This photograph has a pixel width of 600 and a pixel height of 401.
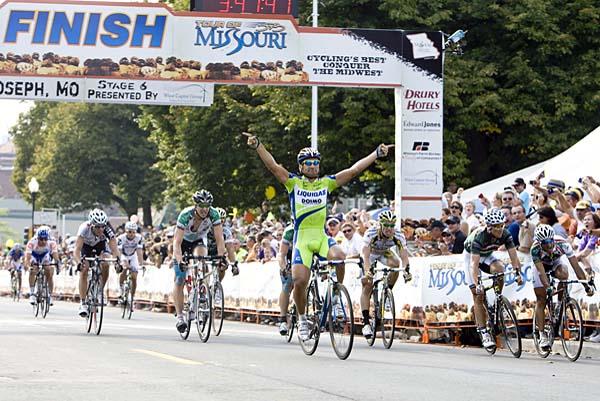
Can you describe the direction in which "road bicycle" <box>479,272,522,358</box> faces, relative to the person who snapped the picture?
facing the viewer and to the right of the viewer

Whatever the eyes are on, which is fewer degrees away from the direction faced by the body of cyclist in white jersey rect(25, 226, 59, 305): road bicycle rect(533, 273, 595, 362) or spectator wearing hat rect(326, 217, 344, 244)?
the road bicycle

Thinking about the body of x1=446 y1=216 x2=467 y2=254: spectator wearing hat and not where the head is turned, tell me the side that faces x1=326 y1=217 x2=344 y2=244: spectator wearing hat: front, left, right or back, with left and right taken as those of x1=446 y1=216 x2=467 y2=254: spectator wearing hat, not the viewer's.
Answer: right

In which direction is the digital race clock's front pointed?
toward the camera

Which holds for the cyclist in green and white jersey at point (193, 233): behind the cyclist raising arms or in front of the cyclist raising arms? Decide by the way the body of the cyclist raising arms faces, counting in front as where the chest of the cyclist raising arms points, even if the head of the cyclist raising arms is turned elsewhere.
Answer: behind

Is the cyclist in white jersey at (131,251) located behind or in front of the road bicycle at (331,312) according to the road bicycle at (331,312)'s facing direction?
behind

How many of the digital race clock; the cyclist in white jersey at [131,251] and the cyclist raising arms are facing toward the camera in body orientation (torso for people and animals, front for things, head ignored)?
3

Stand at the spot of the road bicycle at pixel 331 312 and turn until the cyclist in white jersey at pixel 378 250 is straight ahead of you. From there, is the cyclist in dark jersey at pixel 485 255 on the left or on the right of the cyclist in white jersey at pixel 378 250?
right

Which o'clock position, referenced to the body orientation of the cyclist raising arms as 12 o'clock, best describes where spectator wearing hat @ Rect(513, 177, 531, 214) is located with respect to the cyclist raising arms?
The spectator wearing hat is roughly at 7 o'clock from the cyclist raising arms.

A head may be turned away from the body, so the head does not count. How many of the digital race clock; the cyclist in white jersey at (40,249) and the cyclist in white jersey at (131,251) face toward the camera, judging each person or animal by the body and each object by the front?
3

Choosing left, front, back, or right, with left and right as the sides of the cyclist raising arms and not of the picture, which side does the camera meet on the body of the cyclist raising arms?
front
